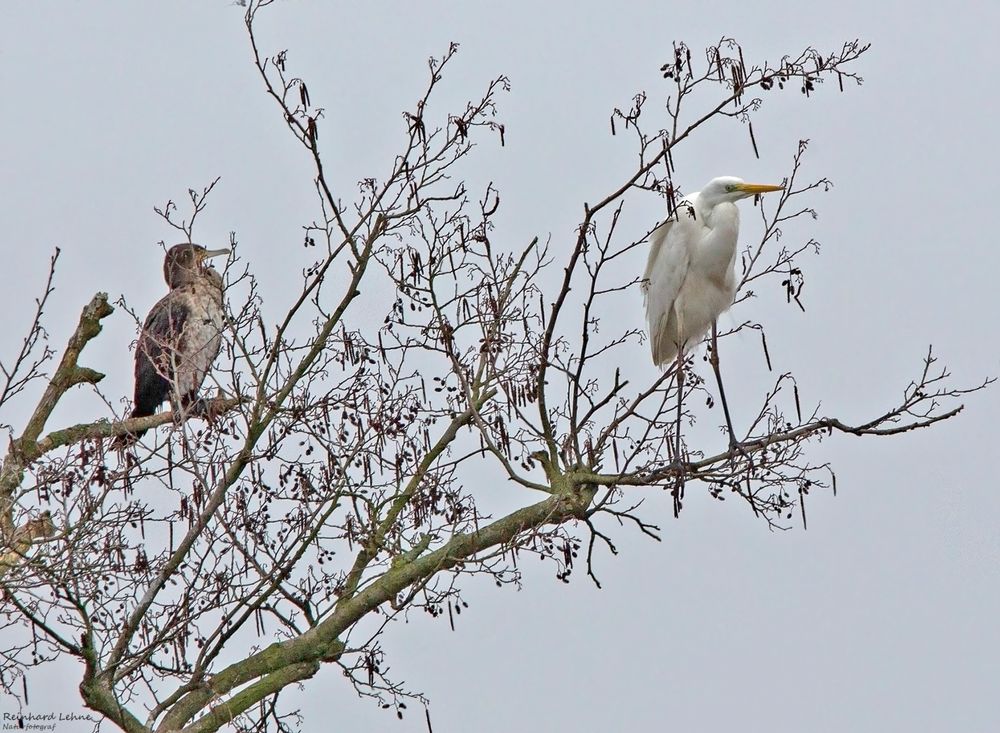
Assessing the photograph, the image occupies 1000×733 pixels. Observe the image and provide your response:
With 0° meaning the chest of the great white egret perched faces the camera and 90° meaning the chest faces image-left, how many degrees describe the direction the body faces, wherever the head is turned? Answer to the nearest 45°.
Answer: approximately 315°
